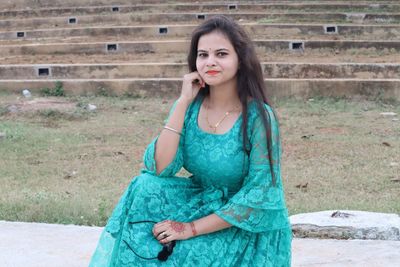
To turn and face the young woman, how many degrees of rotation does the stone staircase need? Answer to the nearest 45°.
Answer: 0° — it already faces them

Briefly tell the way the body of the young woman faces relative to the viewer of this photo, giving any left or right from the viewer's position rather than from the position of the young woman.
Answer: facing the viewer and to the left of the viewer

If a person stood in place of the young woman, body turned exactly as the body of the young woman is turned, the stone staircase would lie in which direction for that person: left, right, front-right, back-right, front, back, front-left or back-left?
back-right

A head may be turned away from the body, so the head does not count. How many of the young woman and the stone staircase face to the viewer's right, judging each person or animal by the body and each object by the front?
0

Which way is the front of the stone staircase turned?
toward the camera

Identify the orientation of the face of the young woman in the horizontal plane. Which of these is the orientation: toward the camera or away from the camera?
toward the camera
